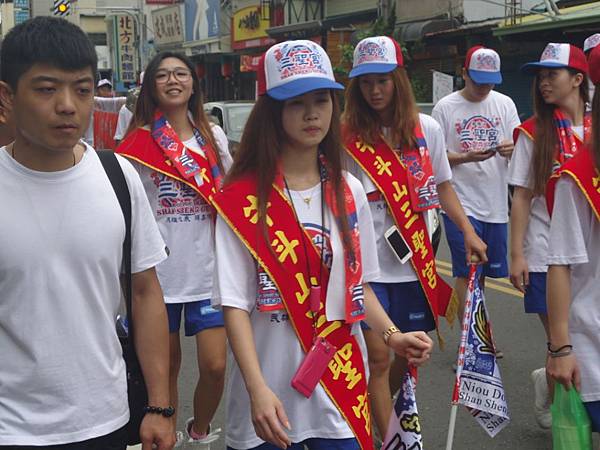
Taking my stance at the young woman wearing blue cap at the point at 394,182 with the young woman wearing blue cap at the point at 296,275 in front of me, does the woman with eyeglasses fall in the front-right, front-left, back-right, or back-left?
front-right

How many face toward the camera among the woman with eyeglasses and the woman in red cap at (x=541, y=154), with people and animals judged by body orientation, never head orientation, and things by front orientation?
2

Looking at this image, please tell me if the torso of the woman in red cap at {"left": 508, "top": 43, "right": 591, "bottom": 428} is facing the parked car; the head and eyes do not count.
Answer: no

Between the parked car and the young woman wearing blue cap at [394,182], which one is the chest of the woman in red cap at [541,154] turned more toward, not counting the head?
the young woman wearing blue cap

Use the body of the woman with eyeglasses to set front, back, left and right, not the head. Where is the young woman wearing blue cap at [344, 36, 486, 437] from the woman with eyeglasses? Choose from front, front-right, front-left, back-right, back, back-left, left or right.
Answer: left

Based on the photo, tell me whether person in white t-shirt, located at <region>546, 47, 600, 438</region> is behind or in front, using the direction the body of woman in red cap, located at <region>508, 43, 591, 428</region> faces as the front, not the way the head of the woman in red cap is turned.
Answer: in front

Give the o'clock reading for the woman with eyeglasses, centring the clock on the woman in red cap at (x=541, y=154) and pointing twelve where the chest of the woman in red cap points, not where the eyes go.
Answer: The woman with eyeglasses is roughly at 2 o'clock from the woman in red cap.

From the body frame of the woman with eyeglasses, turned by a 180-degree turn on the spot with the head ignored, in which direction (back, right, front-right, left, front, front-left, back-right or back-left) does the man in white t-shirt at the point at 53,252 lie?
back

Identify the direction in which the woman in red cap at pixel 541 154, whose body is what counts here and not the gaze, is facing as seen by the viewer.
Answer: toward the camera

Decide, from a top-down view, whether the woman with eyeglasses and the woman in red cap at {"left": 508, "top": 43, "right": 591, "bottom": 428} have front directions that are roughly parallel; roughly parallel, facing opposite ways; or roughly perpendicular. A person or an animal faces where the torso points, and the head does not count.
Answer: roughly parallel

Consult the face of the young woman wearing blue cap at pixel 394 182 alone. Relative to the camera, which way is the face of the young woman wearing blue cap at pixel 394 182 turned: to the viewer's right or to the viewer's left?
to the viewer's left

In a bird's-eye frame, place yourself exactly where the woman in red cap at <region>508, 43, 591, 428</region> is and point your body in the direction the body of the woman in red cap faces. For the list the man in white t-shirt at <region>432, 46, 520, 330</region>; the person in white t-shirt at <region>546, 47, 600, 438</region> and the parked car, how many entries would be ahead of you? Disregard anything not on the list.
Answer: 1

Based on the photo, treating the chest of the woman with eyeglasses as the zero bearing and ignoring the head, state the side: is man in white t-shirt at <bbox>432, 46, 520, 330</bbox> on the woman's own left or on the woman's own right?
on the woman's own left

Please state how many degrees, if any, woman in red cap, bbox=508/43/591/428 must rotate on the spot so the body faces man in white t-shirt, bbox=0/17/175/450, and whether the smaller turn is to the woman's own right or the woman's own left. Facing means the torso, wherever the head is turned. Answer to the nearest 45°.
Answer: approximately 45° to the woman's own right

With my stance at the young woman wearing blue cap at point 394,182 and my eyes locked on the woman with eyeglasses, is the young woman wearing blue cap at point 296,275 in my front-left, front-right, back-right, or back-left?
front-left

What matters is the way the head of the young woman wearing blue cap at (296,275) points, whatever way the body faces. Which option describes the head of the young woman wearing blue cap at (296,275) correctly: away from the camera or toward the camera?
toward the camera
